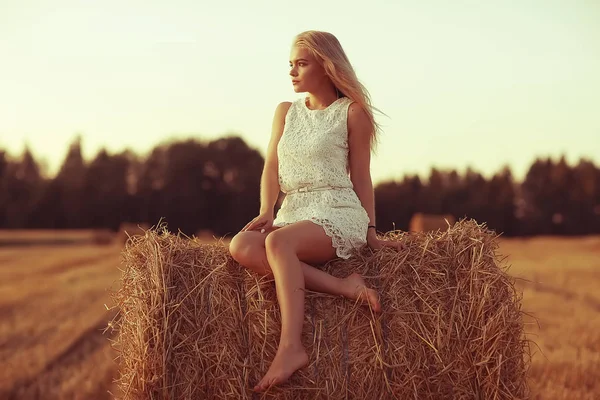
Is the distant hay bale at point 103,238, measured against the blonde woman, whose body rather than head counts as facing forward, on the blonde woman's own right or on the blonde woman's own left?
on the blonde woman's own right

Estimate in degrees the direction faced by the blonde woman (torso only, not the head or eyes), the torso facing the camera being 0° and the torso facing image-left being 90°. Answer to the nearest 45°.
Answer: approximately 45°
